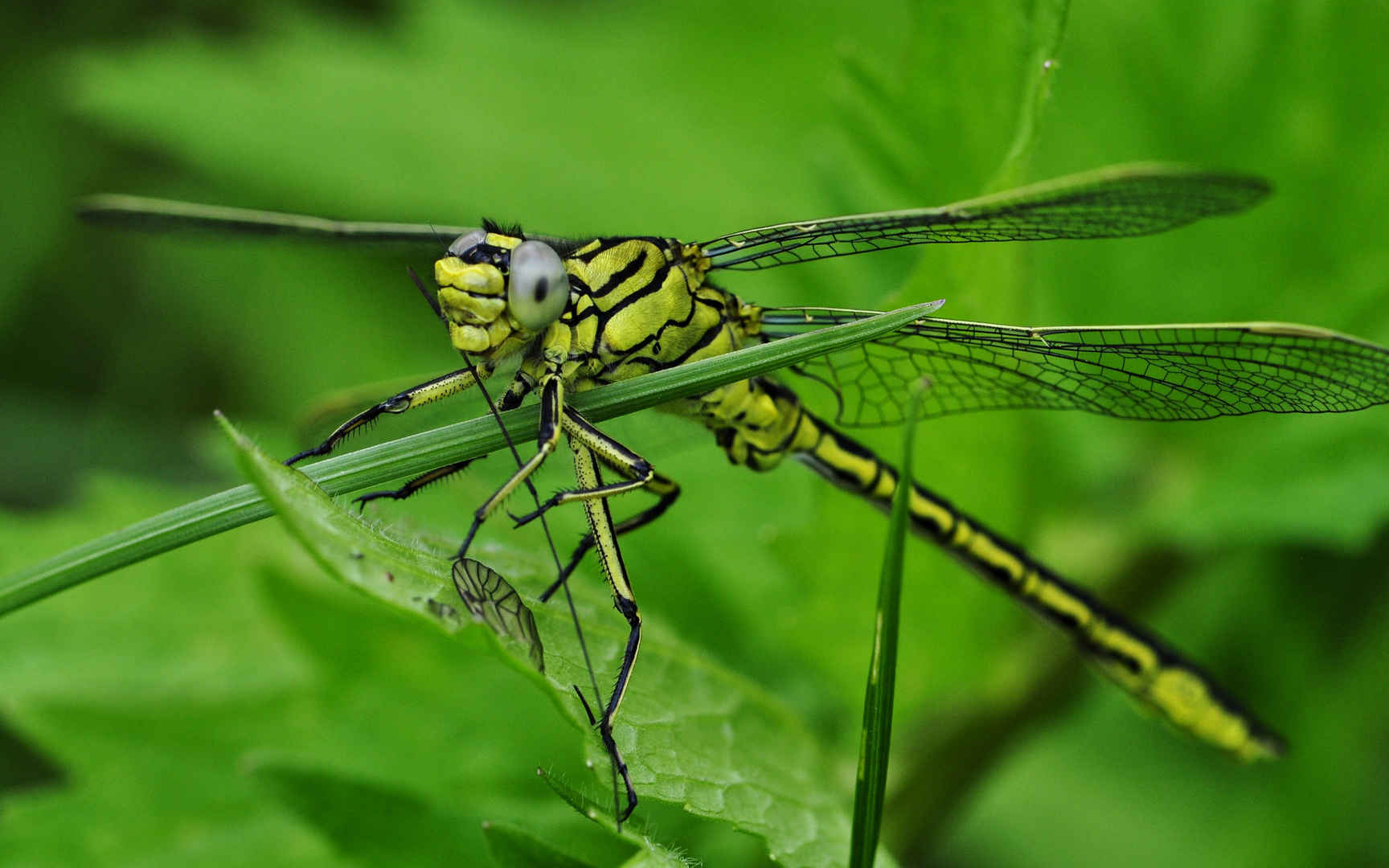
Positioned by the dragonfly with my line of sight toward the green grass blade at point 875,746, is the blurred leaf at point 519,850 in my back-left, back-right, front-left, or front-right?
front-right

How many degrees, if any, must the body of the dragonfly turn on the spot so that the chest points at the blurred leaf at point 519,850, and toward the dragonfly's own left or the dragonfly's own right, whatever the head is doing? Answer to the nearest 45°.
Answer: approximately 45° to the dragonfly's own left

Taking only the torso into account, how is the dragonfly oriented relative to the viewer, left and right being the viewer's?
facing the viewer and to the left of the viewer

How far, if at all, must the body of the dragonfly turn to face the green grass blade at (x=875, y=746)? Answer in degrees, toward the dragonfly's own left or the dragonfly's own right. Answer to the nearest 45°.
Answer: approximately 45° to the dragonfly's own left

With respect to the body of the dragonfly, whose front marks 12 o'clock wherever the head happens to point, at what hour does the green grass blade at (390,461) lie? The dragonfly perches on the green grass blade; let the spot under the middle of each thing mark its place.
The green grass blade is roughly at 12 o'clock from the dragonfly.
